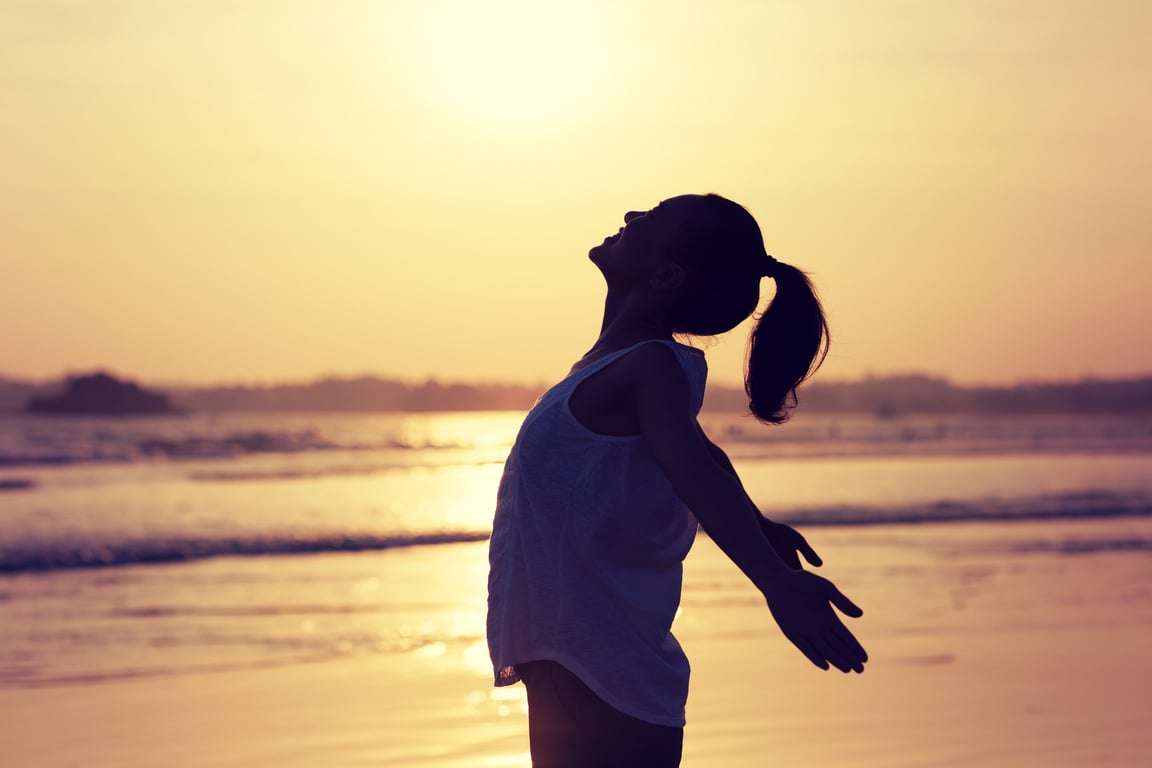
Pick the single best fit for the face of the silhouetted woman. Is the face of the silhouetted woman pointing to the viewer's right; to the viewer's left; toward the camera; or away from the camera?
to the viewer's left

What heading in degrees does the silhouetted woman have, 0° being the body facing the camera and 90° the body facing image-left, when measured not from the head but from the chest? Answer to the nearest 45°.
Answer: approximately 90°
